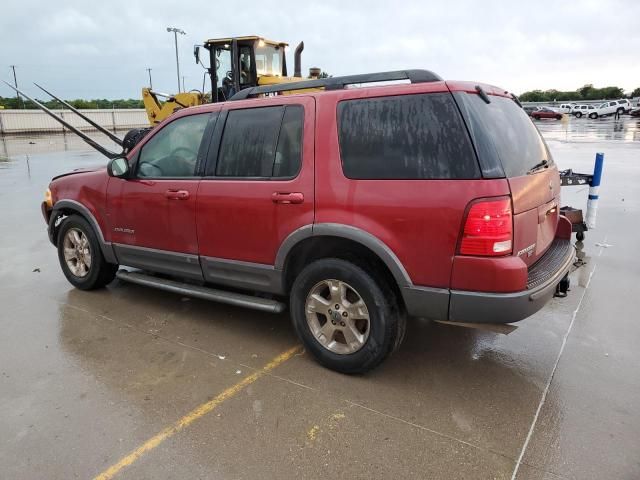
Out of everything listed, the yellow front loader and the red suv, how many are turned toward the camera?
0

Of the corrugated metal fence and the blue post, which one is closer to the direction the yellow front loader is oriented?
the corrugated metal fence

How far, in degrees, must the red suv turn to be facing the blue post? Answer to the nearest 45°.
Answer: approximately 90° to its right

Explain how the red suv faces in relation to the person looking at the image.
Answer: facing away from the viewer and to the left of the viewer

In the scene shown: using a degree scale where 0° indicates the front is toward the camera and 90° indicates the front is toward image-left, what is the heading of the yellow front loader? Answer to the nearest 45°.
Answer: approximately 90°

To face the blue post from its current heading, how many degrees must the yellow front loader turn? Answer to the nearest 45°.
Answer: approximately 135° to its left

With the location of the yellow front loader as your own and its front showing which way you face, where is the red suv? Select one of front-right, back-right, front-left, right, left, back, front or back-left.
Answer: left

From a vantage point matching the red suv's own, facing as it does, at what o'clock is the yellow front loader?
The yellow front loader is roughly at 1 o'clock from the red suv.

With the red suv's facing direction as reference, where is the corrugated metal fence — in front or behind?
in front
